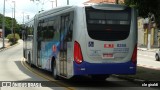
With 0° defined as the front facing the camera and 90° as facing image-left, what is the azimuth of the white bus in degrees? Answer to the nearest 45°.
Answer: approximately 135°
